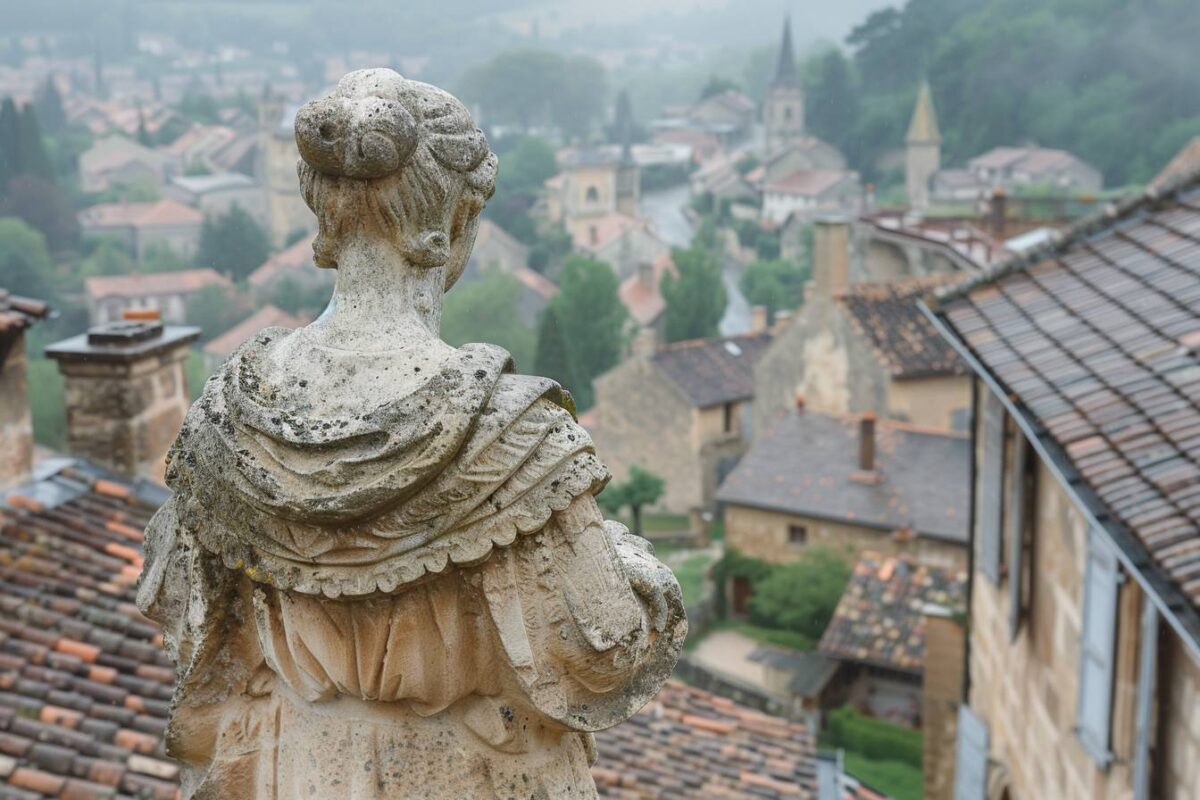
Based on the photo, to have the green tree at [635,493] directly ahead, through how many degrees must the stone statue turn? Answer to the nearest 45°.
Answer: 0° — it already faces it

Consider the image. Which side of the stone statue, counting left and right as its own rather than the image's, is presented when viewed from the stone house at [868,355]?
front

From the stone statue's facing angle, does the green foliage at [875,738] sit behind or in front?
in front

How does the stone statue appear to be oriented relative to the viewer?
away from the camera

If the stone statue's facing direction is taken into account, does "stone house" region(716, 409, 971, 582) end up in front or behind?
in front

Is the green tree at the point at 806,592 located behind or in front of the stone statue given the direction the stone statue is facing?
in front

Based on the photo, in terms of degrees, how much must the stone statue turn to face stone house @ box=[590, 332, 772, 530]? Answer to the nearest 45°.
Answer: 0° — it already faces it
